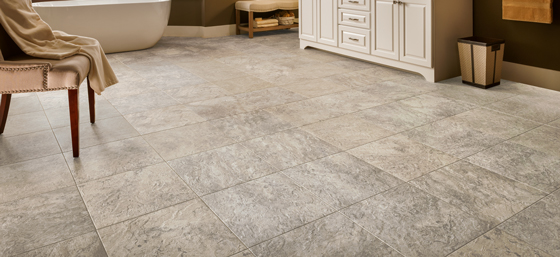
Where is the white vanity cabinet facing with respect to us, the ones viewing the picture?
facing the viewer and to the left of the viewer

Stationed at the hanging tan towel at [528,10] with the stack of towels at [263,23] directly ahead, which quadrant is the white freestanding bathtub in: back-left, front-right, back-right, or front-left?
front-left

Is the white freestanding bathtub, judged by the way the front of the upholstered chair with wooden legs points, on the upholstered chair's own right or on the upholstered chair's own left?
on the upholstered chair's own left

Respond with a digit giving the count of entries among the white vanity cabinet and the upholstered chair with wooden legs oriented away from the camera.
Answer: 0

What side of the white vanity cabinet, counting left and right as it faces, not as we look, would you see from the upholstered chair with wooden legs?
front

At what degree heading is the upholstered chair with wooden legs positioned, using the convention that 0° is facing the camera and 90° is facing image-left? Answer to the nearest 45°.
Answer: approximately 315°

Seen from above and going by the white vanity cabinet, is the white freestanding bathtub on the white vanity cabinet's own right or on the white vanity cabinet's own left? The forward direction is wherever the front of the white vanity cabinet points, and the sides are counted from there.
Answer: on the white vanity cabinet's own right

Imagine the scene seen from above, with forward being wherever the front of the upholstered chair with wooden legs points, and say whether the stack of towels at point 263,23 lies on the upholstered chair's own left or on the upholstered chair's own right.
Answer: on the upholstered chair's own left
